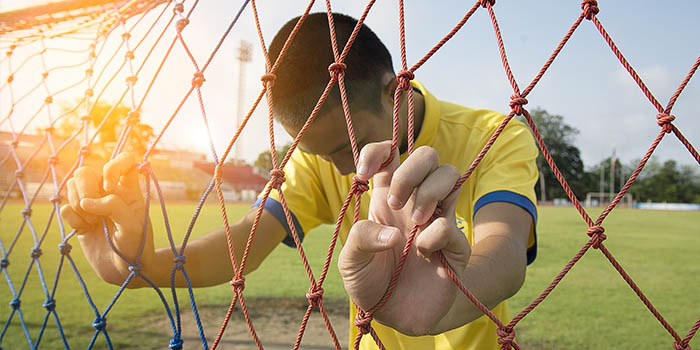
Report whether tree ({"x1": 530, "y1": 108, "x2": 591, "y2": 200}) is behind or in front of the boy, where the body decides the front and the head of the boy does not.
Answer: behind

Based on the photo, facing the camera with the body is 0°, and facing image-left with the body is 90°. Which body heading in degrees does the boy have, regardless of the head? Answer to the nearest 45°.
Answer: approximately 45°
